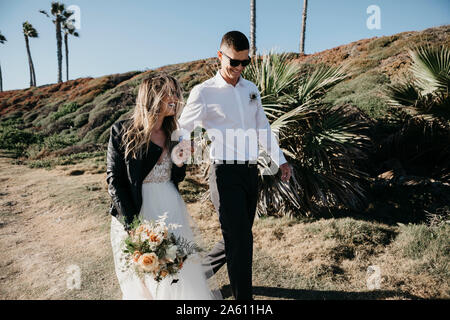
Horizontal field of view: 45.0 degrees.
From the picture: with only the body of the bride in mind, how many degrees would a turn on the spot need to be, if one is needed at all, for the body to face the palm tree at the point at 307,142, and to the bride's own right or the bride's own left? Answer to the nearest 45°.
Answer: approximately 90° to the bride's own left

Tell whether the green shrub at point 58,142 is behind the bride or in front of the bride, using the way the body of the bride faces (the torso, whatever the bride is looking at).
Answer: behind

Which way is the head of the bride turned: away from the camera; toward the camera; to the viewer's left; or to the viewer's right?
to the viewer's right

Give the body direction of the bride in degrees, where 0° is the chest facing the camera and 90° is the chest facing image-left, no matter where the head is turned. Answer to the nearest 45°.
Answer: approximately 315°

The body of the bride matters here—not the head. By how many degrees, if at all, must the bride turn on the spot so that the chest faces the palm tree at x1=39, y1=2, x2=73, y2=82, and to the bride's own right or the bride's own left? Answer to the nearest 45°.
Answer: approximately 135° to the bride's own left

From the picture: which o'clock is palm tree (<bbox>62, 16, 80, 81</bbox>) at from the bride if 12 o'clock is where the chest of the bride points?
The palm tree is roughly at 7 o'clock from the bride.

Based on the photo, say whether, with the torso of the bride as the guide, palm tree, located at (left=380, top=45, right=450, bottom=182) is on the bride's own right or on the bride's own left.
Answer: on the bride's own left
